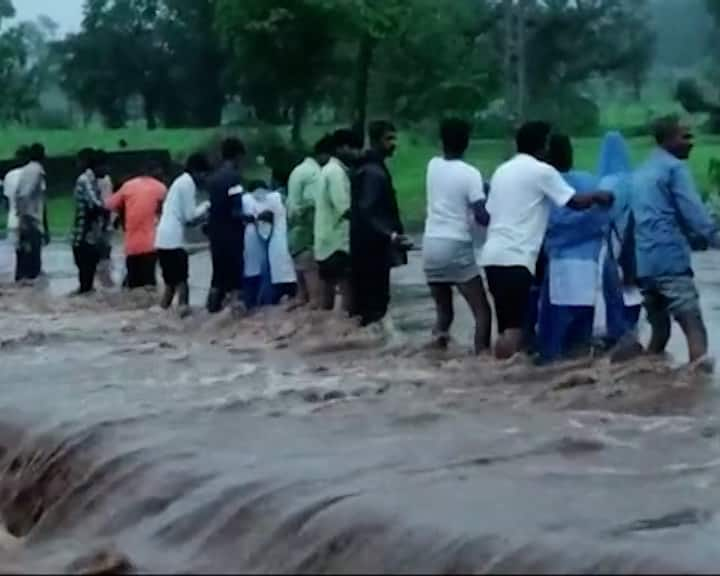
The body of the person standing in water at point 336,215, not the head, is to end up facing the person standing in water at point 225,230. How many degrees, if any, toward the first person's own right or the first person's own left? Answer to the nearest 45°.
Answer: approximately 135° to the first person's own left

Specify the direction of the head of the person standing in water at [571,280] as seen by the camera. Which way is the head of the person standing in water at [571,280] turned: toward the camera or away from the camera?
away from the camera

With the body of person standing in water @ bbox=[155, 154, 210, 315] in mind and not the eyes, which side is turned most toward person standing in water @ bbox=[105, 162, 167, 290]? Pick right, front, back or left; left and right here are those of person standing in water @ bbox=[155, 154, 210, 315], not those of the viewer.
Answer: left

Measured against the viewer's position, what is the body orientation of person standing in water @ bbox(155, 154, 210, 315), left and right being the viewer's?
facing to the right of the viewer

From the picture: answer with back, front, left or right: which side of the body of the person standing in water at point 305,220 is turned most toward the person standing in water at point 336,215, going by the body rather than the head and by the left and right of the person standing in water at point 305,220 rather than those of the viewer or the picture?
right

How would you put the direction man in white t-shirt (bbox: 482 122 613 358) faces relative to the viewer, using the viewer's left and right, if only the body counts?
facing away from the viewer and to the right of the viewer
